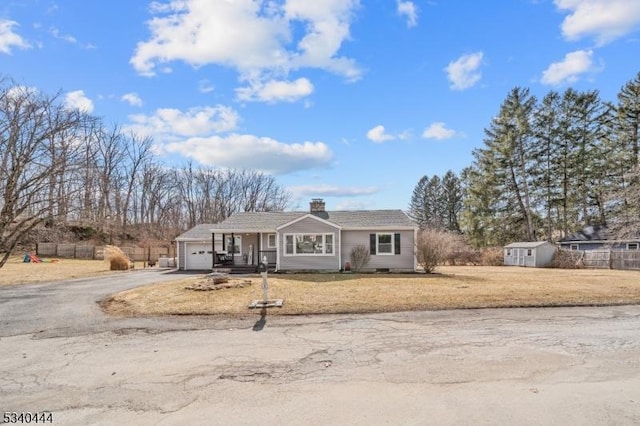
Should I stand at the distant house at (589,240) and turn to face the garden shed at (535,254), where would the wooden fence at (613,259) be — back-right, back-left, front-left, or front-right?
front-left

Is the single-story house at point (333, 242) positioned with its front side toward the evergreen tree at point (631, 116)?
no

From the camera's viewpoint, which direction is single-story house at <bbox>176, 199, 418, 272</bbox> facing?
toward the camera

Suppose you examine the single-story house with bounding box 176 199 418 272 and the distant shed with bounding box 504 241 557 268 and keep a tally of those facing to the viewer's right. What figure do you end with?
0

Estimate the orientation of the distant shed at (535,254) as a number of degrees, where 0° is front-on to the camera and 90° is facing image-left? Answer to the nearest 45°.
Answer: approximately 45°

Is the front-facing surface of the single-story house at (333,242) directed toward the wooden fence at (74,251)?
no

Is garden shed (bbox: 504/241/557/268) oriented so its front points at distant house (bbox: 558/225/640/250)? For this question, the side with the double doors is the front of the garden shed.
no

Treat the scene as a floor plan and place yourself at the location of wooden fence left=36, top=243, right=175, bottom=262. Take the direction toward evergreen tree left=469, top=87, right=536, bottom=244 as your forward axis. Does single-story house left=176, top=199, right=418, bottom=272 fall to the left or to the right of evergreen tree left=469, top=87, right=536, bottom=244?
right

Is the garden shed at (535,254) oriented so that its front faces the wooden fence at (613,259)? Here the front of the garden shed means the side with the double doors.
no

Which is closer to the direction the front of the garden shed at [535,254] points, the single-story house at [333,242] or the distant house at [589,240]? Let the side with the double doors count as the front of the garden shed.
the single-story house
